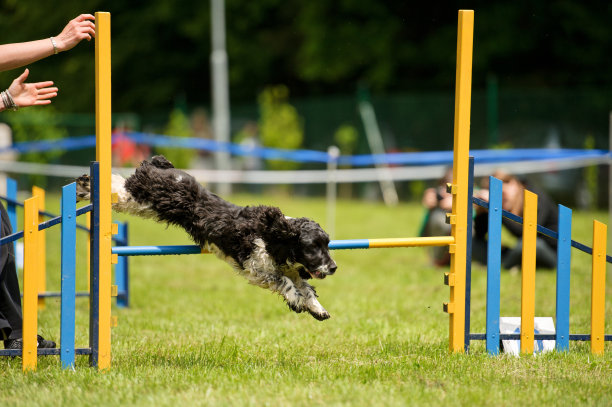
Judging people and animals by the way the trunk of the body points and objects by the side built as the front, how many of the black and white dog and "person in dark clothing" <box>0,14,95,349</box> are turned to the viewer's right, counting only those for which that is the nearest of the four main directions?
2

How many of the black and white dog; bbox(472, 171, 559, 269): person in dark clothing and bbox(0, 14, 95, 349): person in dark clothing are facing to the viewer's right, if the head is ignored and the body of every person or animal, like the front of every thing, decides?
2

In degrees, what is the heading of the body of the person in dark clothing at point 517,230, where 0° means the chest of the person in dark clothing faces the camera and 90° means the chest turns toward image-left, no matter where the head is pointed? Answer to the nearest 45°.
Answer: approximately 45°

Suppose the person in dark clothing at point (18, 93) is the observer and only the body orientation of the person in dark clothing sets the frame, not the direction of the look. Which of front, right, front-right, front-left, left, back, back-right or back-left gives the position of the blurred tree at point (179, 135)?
left

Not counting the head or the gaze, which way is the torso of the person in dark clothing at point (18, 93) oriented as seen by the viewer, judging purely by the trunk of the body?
to the viewer's right

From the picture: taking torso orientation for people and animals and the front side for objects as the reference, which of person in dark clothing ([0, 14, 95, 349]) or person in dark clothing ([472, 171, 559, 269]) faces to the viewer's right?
person in dark clothing ([0, 14, 95, 349])

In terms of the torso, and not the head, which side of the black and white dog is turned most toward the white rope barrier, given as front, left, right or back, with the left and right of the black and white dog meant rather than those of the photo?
left

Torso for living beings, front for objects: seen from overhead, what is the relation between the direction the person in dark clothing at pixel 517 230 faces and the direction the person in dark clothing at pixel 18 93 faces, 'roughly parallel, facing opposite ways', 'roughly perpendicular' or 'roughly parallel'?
roughly parallel, facing opposite ways

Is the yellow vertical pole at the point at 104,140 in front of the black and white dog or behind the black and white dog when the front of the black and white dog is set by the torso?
behind

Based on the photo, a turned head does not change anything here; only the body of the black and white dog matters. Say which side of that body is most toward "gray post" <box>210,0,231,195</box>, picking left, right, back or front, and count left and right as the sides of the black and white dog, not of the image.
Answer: left

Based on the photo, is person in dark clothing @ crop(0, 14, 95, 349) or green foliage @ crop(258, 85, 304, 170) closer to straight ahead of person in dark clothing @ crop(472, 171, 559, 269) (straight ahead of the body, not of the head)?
the person in dark clothing

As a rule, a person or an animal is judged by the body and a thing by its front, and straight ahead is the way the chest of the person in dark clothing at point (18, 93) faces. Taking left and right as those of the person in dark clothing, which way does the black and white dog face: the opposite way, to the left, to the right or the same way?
the same way

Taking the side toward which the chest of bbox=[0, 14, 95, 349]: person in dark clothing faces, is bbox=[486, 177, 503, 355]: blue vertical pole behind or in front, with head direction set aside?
in front

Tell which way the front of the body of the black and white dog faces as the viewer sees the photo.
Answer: to the viewer's right

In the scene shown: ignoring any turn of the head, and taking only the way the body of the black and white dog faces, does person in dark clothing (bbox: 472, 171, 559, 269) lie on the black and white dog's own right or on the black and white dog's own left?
on the black and white dog's own left

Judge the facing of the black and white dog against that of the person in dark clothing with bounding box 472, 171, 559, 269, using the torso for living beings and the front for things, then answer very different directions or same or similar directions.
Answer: very different directions
